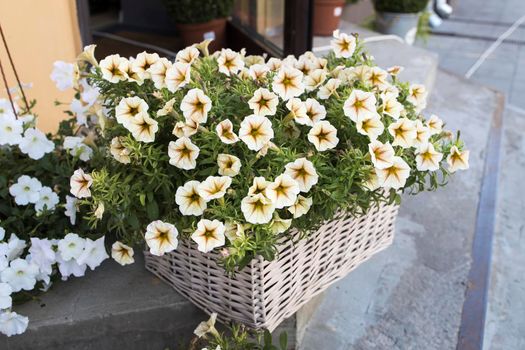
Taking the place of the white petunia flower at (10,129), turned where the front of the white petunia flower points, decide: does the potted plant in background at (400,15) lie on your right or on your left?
on your left

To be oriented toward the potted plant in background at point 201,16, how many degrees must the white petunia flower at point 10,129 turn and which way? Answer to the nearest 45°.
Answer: approximately 135° to its left

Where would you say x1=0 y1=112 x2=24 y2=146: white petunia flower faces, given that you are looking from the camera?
facing the viewer

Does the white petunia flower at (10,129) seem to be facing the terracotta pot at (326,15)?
no

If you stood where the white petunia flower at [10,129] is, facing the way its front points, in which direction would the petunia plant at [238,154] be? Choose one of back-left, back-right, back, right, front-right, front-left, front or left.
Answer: front-left

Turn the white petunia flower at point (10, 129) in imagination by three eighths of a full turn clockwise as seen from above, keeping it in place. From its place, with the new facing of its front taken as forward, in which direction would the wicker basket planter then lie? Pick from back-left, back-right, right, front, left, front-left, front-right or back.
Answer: back

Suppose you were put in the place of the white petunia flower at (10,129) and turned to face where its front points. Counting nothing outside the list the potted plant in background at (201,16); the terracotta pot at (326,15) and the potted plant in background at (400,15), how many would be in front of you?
0

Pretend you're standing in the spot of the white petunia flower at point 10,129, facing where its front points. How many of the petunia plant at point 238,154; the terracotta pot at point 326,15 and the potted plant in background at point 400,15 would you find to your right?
0
